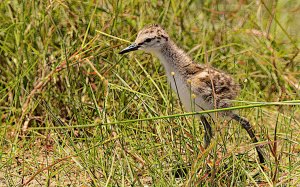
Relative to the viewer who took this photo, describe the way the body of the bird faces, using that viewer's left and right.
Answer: facing to the left of the viewer
